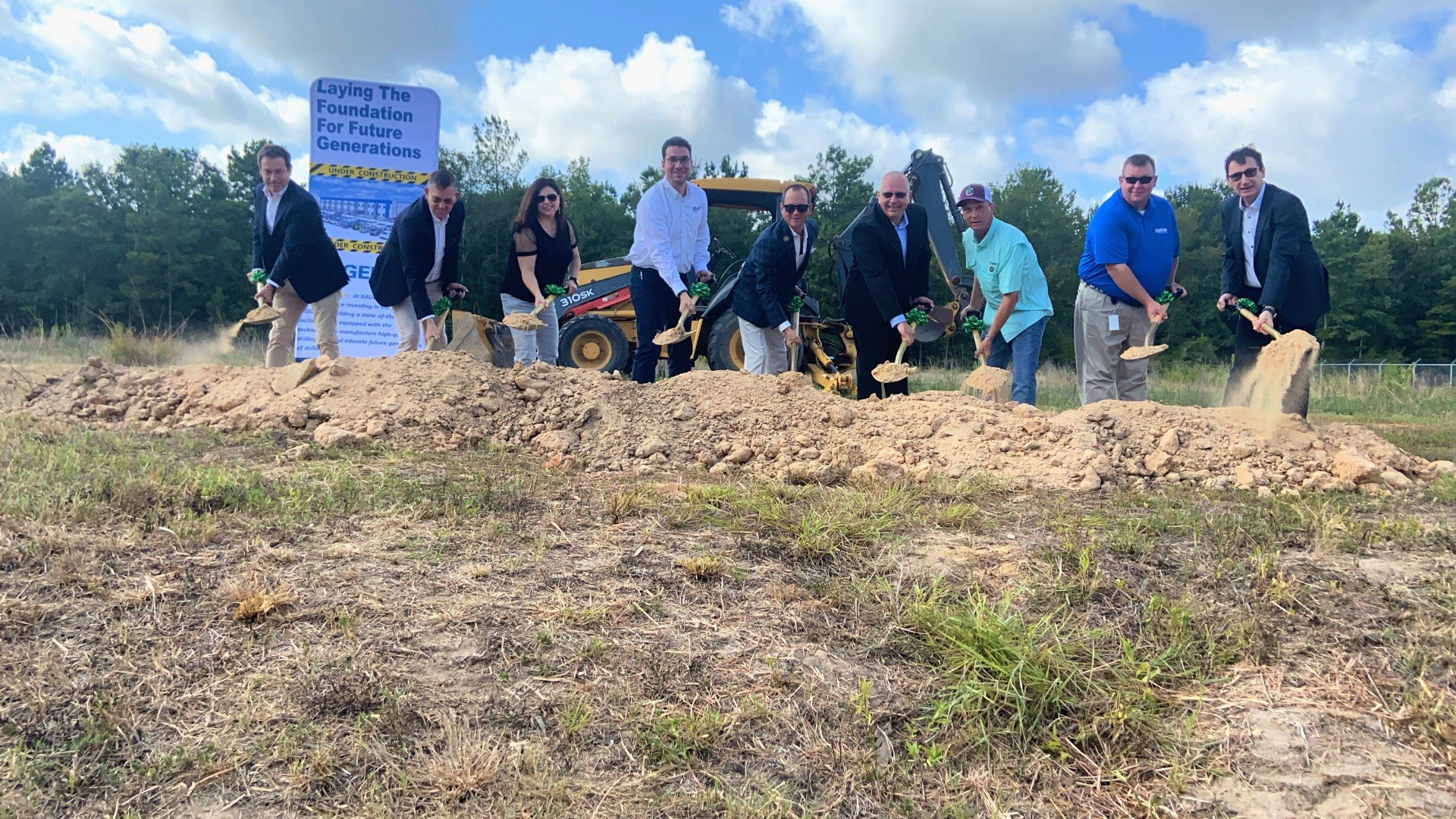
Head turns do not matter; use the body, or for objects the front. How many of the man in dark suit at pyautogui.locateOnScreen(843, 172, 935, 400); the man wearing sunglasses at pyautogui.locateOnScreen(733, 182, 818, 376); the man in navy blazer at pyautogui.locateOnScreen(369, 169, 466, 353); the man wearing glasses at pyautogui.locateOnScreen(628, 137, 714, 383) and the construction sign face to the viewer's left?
0

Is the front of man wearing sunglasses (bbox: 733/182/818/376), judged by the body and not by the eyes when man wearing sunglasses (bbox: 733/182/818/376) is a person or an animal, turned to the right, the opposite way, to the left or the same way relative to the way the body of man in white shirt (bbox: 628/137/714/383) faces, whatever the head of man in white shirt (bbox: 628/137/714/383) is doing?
the same way

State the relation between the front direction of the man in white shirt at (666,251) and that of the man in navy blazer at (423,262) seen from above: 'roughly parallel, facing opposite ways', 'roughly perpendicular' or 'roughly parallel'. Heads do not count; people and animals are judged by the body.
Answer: roughly parallel

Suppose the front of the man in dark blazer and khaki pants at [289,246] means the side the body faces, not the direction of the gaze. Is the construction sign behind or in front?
behind

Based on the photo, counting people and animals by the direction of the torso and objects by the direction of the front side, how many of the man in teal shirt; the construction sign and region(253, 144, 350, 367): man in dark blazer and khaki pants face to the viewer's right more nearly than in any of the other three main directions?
0

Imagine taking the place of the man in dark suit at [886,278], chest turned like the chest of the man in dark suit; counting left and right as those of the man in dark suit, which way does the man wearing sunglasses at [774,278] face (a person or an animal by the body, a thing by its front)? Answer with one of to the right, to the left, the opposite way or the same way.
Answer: the same way

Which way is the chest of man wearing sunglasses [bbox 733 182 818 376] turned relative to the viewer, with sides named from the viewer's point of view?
facing the viewer and to the right of the viewer

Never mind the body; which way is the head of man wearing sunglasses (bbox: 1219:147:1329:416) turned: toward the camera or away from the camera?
toward the camera

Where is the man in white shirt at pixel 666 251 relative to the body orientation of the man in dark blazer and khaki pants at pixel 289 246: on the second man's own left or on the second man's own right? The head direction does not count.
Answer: on the second man's own left

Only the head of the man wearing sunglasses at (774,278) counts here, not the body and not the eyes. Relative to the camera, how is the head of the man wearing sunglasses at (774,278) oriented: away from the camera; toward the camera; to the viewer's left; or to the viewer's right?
toward the camera

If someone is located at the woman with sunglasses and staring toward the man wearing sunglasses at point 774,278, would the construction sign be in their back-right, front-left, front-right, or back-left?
back-left

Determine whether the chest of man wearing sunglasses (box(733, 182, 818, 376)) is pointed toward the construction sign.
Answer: no

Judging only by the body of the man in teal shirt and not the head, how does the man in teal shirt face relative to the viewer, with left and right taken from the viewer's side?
facing the viewer and to the left of the viewer

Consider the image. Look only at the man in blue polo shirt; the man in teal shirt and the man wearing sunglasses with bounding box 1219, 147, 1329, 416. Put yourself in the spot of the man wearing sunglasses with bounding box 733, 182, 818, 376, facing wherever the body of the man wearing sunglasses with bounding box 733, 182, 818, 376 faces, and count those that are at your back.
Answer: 0

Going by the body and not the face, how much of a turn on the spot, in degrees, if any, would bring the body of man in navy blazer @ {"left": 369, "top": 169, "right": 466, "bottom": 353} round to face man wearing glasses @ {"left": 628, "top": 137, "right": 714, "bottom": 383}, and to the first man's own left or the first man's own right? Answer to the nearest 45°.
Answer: approximately 45° to the first man's own left
